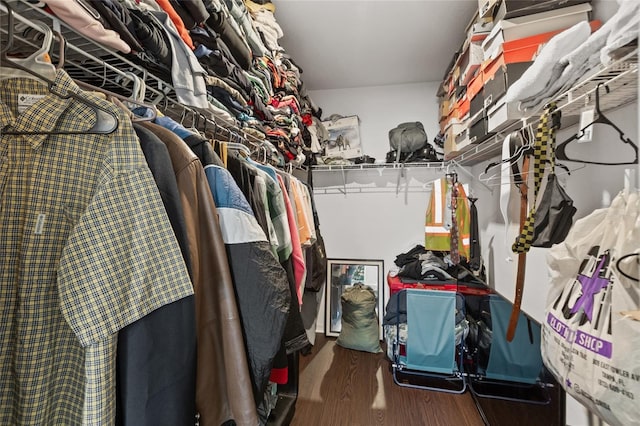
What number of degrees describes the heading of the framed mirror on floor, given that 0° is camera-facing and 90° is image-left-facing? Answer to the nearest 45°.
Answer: approximately 0°

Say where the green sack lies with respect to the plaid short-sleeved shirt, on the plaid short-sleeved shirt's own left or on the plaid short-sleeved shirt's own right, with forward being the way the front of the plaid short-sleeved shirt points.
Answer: on the plaid short-sleeved shirt's own left

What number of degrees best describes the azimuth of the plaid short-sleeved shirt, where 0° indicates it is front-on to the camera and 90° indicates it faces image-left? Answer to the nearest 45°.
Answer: approximately 0°

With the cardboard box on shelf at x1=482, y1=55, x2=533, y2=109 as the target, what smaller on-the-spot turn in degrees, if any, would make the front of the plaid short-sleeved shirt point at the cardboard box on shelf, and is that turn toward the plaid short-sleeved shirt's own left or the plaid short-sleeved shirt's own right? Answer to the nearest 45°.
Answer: approximately 90° to the plaid short-sleeved shirt's own left

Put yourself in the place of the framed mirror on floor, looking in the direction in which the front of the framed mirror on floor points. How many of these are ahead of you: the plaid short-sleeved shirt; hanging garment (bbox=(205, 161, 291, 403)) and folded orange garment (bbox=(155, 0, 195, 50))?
3

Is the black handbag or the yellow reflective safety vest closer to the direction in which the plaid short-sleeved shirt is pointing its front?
the black handbag

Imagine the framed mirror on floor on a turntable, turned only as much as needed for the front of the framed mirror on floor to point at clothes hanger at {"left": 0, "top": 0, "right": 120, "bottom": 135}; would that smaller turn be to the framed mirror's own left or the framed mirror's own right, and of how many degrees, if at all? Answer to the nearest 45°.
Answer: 0° — it already faces it

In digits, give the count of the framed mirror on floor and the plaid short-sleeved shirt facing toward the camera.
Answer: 2
